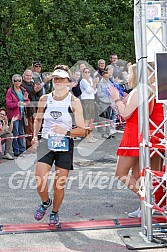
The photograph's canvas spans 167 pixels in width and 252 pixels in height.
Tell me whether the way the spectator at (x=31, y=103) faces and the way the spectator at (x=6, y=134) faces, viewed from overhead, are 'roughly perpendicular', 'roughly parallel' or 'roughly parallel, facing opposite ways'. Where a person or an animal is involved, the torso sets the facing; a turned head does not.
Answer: roughly parallel

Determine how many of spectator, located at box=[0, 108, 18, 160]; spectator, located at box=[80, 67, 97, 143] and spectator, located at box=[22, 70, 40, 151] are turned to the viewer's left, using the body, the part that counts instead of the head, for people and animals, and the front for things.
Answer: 0

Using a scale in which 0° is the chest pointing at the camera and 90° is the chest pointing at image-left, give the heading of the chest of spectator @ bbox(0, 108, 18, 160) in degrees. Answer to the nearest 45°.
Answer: approximately 315°

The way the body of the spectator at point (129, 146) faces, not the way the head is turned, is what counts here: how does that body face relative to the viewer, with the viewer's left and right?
facing away from the viewer and to the left of the viewer

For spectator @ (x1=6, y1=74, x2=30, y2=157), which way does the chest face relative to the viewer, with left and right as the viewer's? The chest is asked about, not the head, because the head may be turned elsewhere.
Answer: facing the viewer and to the right of the viewer

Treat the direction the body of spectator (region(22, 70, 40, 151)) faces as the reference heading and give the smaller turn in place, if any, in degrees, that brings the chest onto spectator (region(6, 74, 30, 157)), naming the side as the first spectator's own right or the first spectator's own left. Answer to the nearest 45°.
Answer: approximately 90° to the first spectator's own right

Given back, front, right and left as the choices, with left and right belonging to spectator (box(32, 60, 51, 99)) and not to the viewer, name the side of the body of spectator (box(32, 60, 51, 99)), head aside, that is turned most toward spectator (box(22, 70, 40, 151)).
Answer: right

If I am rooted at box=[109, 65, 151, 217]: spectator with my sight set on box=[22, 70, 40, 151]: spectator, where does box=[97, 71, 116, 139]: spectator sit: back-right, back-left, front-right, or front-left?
front-right

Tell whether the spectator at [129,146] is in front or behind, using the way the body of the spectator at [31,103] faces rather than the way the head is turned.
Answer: in front

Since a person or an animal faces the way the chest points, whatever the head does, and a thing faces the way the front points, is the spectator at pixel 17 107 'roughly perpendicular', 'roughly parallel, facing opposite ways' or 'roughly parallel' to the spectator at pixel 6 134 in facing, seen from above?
roughly parallel

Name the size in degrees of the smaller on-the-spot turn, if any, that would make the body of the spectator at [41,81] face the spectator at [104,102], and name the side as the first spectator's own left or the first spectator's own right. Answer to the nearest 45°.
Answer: approximately 90° to the first spectator's own left
